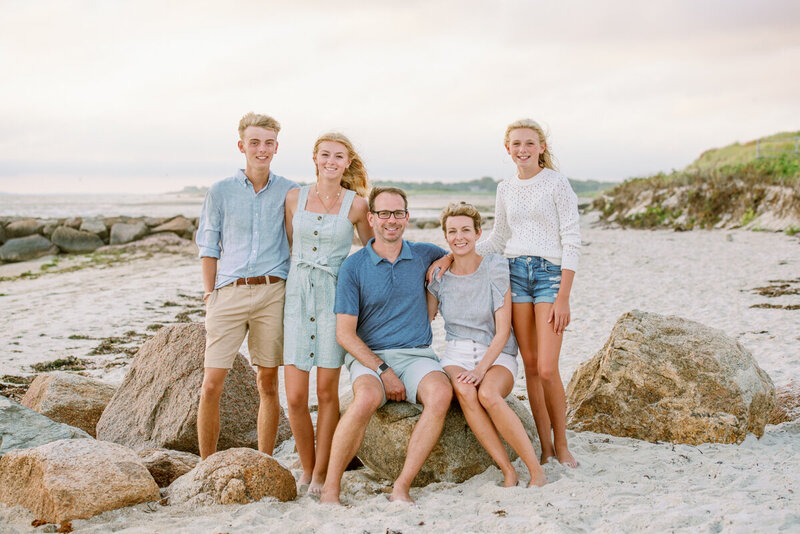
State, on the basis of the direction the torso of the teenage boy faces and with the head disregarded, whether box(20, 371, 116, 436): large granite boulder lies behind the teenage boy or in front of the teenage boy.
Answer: behind

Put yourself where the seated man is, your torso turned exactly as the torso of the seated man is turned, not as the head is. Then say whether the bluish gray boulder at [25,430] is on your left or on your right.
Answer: on your right

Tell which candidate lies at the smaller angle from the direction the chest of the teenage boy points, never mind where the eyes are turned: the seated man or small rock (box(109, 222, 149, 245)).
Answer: the seated man

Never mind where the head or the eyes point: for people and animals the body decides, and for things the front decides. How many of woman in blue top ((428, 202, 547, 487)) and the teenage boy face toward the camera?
2

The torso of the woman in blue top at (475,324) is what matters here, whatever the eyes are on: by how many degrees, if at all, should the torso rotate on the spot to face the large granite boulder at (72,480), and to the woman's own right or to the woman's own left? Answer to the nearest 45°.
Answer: approximately 45° to the woman's own right

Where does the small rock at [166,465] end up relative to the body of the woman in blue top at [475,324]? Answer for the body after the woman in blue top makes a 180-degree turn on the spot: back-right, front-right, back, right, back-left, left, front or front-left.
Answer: left
